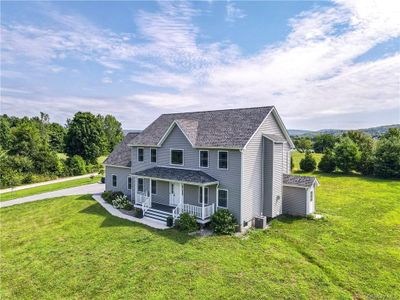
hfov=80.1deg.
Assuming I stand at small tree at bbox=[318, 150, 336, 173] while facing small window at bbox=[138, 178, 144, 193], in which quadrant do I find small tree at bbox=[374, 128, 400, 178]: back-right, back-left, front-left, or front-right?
back-left

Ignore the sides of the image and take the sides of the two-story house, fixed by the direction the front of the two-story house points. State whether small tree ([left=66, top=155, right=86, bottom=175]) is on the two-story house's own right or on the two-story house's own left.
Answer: on the two-story house's own right

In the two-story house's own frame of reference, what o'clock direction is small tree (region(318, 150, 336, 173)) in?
The small tree is roughly at 6 o'clock from the two-story house.

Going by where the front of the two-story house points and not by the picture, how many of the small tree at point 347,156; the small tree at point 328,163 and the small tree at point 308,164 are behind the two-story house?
3

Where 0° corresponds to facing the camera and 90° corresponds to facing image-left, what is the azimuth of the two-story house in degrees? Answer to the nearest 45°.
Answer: approximately 45°

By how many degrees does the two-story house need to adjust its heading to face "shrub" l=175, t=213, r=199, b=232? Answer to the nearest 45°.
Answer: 0° — it already faces it

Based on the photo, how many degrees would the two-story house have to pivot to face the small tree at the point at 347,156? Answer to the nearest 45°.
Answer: approximately 180°

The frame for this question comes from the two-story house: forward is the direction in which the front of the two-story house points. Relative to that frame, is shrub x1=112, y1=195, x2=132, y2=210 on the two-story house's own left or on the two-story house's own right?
on the two-story house's own right

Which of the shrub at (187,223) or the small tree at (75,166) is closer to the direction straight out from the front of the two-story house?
the shrub
